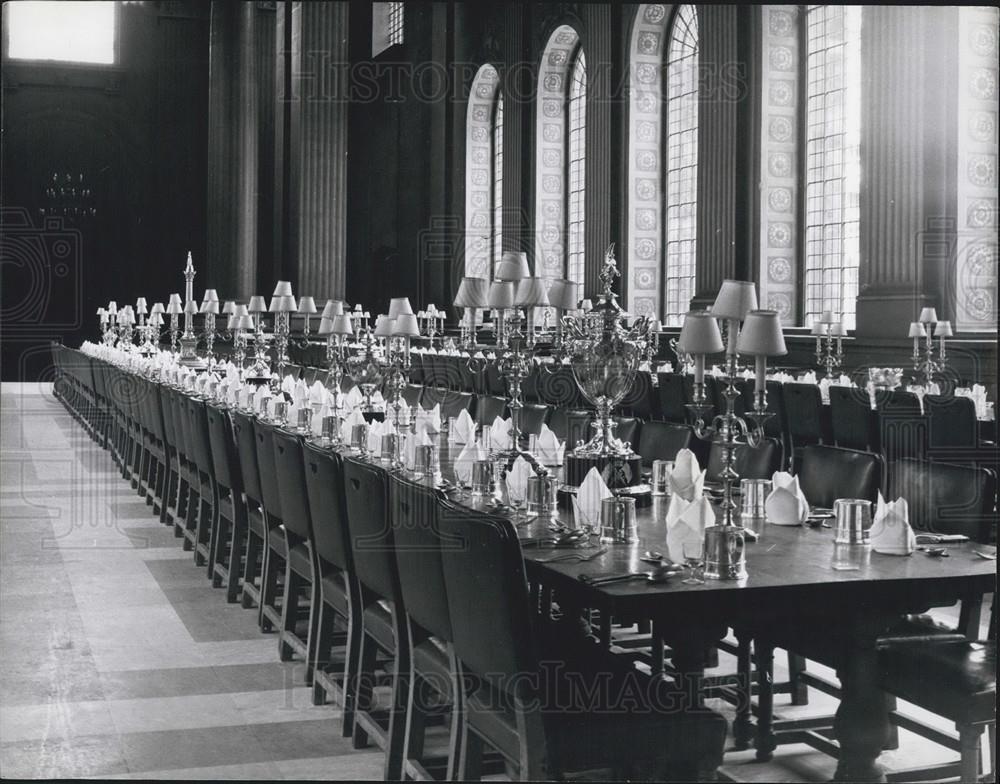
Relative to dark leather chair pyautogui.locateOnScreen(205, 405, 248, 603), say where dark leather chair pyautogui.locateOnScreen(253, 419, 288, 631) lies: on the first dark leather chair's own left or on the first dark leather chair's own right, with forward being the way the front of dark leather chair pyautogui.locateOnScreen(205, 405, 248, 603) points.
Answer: on the first dark leather chair's own right

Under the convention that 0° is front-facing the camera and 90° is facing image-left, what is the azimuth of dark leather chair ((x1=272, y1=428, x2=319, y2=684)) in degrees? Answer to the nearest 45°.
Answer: approximately 225°

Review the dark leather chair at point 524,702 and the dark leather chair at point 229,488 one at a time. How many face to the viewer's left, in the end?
0

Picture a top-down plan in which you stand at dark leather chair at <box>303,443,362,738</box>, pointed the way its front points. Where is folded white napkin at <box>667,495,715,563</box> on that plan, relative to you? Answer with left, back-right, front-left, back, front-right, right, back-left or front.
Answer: right

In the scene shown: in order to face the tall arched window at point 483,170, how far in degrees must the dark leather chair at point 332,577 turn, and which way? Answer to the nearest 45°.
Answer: approximately 45° to its left

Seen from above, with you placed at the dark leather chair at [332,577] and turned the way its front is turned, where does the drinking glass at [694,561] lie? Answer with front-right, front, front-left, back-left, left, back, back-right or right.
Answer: right

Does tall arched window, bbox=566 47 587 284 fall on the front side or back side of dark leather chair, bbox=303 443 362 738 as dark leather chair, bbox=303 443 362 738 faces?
on the front side

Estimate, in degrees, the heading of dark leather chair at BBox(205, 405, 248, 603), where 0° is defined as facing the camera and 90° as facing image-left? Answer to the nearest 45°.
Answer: approximately 225°

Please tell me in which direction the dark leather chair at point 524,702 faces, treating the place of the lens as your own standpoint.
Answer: facing away from the viewer and to the right of the viewer

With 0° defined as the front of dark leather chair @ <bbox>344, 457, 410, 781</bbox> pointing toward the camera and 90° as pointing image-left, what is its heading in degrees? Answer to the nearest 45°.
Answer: approximately 225°
